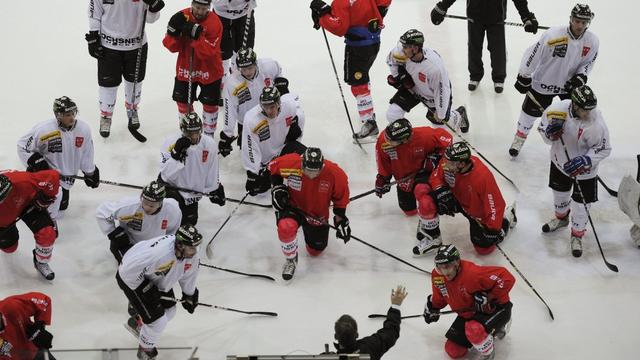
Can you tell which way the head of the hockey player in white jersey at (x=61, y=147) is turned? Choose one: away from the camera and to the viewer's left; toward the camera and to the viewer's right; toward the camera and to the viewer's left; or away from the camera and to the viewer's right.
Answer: toward the camera and to the viewer's right

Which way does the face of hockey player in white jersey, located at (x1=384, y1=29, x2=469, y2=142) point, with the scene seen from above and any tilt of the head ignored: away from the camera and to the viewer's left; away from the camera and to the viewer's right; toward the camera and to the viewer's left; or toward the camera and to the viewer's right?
toward the camera and to the viewer's left

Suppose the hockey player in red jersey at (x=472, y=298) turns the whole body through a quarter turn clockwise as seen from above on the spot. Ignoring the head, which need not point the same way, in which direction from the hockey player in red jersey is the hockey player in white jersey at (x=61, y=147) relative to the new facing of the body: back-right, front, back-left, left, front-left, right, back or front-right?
front-left

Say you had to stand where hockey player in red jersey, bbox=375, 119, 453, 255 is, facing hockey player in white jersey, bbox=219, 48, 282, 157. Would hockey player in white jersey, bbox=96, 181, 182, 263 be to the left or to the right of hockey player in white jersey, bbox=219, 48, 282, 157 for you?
left

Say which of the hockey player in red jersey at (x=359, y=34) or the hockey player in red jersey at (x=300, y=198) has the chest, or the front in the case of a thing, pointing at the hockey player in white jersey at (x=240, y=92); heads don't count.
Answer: the hockey player in red jersey at (x=359, y=34)

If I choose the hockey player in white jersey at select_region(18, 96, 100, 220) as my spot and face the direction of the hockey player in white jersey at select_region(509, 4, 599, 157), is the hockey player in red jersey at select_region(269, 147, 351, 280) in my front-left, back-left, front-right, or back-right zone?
front-right

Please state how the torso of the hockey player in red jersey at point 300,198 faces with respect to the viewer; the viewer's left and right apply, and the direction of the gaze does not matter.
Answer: facing the viewer

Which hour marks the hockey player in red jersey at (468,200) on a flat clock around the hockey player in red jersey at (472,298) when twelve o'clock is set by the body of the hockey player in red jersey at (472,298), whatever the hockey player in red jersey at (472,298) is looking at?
the hockey player in red jersey at (468,200) is roughly at 4 o'clock from the hockey player in red jersey at (472,298).

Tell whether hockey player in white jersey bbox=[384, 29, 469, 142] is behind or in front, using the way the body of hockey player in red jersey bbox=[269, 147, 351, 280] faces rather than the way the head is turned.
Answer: behind

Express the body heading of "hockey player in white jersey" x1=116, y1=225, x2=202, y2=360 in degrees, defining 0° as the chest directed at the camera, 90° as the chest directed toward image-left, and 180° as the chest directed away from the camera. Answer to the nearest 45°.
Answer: approximately 315°

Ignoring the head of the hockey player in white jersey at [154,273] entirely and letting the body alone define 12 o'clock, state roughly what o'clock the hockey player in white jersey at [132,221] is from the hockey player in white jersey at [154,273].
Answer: the hockey player in white jersey at [132,221] is roughly at 7 o'clock from the hockey player in white jersey at [154,273].

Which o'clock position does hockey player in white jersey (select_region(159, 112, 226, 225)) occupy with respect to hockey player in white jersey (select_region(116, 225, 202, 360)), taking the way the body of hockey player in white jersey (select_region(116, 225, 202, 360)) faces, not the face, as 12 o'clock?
hockey player in white jersey (select_region(159, 112, 226, 225)) is roughly at 8 o'clock from hockey player in white jersey (select_region(116, 225, 202, 360)).

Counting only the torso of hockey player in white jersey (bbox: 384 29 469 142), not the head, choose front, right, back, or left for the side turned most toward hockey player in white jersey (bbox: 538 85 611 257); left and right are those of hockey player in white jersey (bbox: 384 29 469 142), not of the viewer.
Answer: left

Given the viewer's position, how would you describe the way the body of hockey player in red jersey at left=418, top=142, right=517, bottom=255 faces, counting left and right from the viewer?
facing the viewer and to the left of the viewer

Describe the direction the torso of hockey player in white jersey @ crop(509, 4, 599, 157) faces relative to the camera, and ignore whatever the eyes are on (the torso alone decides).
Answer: toward the camera

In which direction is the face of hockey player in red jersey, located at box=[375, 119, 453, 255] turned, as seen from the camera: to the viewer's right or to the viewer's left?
to the viewer's left

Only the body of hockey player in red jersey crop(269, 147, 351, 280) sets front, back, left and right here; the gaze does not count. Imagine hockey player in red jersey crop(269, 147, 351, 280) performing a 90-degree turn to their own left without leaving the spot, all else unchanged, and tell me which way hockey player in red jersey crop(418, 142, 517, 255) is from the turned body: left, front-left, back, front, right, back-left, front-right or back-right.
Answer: front
